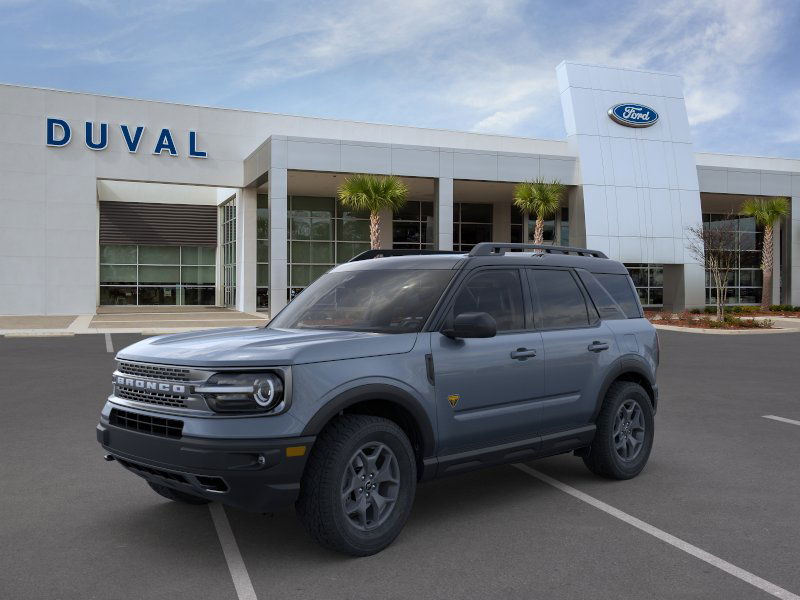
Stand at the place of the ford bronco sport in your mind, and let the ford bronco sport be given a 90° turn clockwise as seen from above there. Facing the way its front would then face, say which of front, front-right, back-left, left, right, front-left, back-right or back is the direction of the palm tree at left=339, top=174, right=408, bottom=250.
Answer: front-right

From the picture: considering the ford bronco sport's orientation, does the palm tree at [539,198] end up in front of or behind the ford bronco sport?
behind

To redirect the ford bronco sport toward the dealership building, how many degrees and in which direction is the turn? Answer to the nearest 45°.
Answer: approximately 135° to its right

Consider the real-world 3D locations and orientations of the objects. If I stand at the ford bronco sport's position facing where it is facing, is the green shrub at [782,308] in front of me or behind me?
behind
